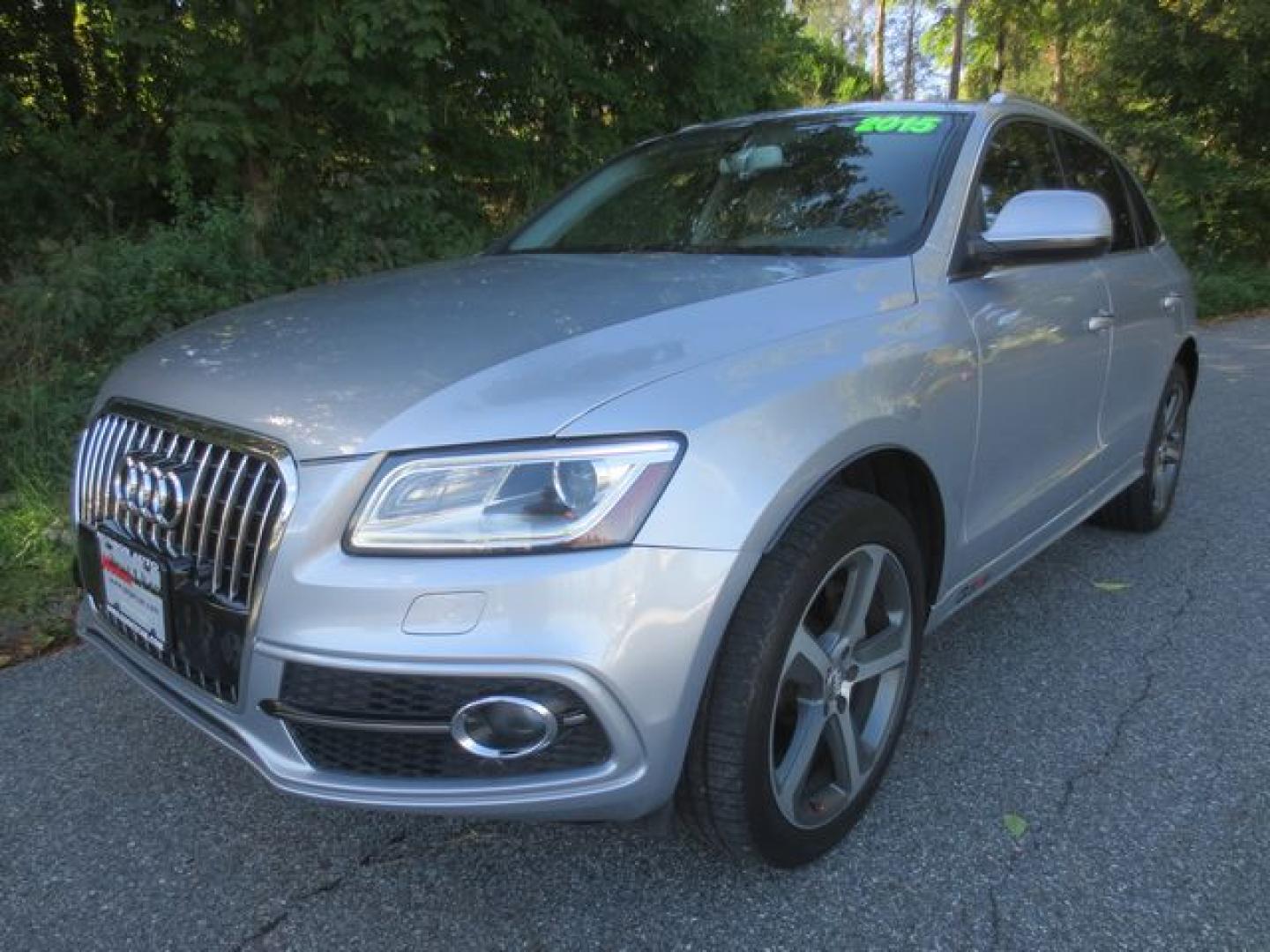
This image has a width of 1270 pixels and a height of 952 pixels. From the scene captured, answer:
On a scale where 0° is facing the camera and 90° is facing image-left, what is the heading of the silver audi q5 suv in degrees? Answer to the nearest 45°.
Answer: approximately 45°

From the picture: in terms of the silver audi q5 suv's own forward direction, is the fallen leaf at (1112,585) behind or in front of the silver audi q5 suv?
behind

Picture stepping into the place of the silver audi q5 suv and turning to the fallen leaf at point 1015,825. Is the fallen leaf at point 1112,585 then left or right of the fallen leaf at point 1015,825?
left
